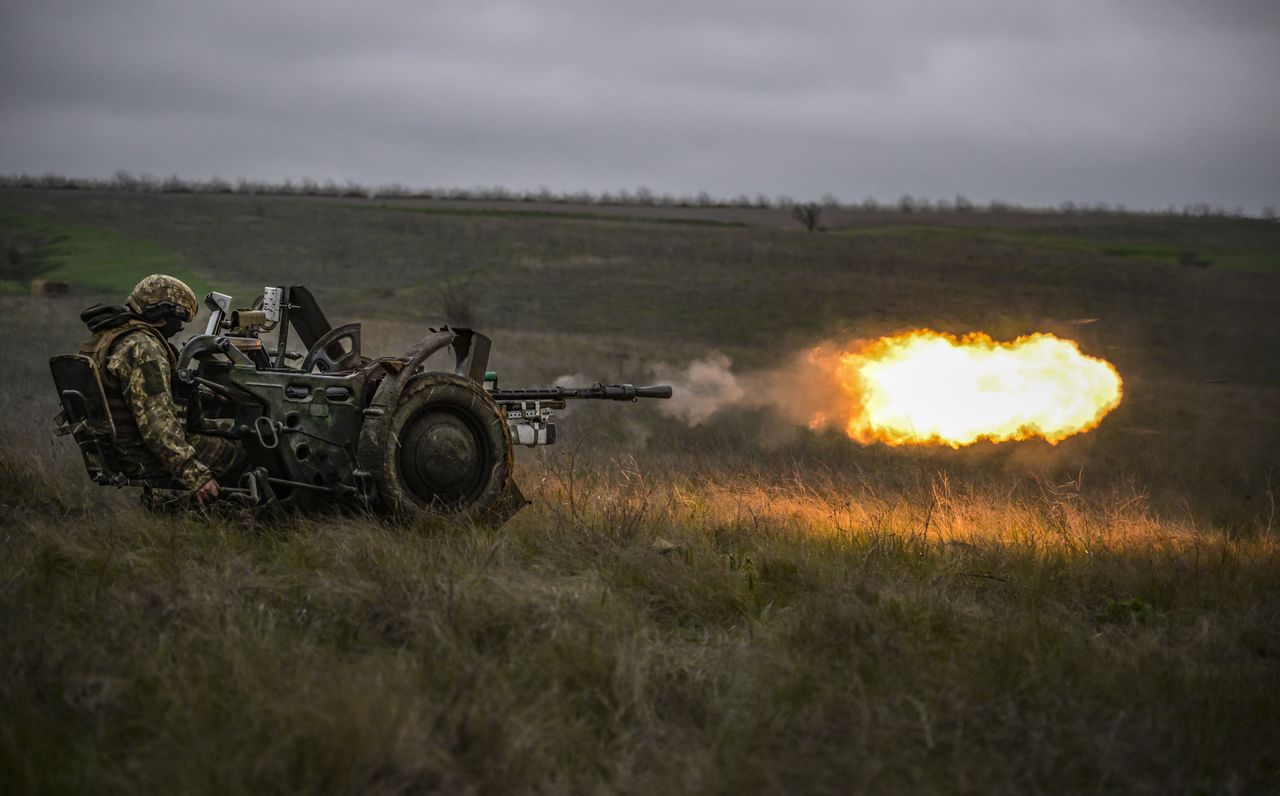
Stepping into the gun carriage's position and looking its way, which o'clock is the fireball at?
The fireball is roughly at 11 o'clock from the gun carriage.

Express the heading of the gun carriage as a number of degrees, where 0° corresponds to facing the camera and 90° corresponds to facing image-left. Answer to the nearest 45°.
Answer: approximately 270°

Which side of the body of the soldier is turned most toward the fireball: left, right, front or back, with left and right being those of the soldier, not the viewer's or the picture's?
front

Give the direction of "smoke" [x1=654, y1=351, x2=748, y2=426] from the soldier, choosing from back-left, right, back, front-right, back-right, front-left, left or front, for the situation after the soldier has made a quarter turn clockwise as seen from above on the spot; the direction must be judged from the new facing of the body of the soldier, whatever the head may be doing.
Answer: back-left

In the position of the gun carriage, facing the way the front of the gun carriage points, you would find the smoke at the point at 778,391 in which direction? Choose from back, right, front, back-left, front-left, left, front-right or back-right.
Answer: front-left

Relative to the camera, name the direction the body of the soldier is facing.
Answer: to the viewer's right

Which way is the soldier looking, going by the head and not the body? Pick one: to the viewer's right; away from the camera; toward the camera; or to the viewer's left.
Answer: to the viewer's right
